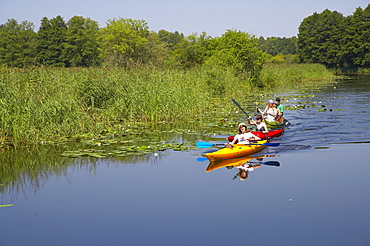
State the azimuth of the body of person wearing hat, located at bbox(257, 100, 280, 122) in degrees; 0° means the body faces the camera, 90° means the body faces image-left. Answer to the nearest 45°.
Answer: approximately 45°

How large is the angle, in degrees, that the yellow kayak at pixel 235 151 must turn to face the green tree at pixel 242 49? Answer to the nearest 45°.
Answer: approximately 135° to its right

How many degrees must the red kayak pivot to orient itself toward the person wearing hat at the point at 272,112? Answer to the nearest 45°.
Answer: approximately 135° to its right

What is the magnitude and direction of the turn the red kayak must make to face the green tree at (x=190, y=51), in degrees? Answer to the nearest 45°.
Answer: approximately 135° to its right

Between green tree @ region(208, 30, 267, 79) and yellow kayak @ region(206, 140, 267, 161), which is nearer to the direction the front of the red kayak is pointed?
the yellow kayak

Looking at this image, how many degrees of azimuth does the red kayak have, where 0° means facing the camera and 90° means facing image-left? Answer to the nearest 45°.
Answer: approximately 45°

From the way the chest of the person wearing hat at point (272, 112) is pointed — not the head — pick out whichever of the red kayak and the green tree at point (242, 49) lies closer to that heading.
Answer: the red kayak

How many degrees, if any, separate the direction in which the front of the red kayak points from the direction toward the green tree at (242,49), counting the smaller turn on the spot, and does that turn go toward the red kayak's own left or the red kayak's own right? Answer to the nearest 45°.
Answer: approximately 135° to the red kayak's own right

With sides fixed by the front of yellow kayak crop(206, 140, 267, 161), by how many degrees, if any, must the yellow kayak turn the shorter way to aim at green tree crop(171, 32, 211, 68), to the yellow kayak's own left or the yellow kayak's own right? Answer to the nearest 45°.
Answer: approximately 135° to the yellow kayak's own right
